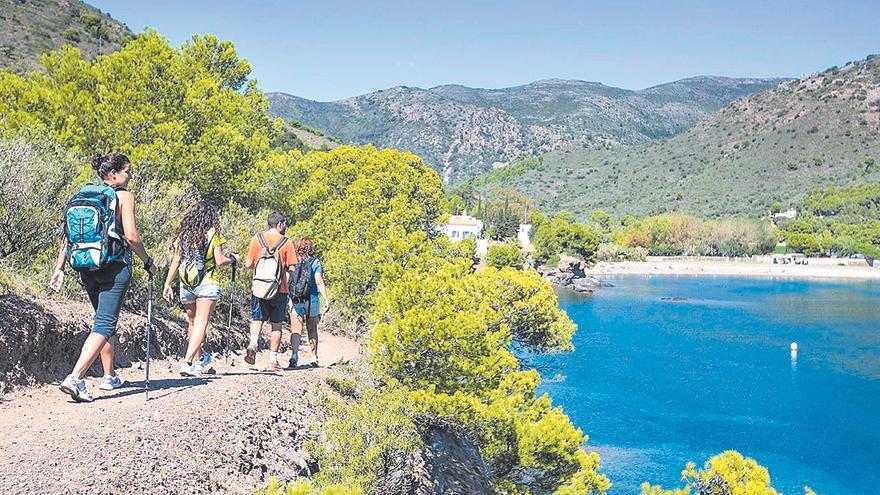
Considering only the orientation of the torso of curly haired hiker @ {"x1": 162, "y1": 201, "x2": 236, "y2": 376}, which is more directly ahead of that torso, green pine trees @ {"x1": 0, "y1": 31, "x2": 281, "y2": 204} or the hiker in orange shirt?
the hiker in orange shirt

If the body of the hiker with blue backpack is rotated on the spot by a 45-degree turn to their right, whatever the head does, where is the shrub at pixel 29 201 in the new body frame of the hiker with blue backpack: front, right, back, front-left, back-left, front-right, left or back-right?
left

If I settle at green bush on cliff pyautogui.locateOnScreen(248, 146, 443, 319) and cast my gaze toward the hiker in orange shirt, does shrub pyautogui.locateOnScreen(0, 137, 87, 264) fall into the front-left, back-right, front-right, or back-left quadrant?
front-right

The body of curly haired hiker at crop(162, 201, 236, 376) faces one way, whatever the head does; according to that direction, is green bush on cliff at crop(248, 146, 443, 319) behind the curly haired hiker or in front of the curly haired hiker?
in front

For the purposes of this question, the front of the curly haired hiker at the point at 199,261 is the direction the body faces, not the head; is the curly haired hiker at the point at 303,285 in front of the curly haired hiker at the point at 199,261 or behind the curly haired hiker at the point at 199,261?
in front

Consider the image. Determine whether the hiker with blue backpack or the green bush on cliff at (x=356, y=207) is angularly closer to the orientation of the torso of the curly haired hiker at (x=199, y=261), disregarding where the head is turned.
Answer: the green bush on cliff

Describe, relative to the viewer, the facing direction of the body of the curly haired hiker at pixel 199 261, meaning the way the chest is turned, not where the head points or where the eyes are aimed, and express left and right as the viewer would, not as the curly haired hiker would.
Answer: facing away from the viewer and to the right of the viewer

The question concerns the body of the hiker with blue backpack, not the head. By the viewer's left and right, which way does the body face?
facing away from the viewer and to the right of the viewer

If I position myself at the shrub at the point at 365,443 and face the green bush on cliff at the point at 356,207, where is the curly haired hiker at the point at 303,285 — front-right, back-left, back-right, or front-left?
front-left

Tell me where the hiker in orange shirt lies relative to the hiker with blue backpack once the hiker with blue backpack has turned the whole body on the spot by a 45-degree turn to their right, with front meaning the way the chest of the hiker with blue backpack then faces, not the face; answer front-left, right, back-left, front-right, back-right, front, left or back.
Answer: front-left

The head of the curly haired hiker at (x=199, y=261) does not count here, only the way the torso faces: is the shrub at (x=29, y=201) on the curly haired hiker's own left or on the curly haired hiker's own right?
on the curly haired hiker's own left

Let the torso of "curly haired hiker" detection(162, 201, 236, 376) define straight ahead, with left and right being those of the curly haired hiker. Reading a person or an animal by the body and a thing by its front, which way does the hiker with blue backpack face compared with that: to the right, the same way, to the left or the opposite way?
the same way

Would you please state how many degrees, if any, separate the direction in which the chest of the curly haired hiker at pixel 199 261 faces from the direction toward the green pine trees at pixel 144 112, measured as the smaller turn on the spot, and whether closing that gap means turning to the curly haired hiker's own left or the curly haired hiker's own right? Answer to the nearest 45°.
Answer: approximately 45° to the curly haired hiker's own left

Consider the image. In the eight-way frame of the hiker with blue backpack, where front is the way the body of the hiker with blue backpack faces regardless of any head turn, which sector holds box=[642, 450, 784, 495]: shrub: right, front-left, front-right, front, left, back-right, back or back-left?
front-right

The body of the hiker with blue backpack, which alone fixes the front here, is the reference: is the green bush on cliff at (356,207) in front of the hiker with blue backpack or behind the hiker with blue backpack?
in front

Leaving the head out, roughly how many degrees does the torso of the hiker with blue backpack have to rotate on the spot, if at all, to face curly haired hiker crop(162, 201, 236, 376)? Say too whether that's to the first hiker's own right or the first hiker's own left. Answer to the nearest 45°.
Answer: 0° — they already face them

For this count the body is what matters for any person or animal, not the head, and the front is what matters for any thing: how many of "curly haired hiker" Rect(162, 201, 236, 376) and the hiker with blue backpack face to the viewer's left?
0
